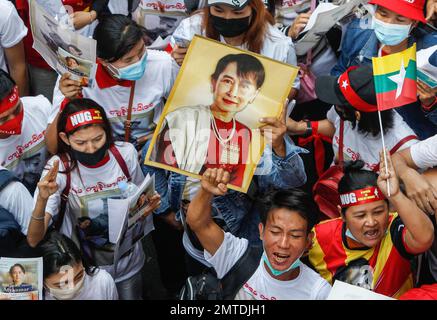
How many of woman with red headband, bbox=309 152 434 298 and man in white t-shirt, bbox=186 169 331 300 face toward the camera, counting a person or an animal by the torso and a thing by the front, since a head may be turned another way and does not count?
2

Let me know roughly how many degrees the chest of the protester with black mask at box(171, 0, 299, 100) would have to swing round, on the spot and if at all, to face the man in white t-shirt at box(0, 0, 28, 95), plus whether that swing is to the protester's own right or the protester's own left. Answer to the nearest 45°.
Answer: approximately 90° to the protester's own right

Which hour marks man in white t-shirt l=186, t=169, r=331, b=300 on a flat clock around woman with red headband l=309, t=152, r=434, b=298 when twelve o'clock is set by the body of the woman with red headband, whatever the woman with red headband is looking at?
The man in white t-shirt is roughly at 2 o'clock from the woman with red headband.

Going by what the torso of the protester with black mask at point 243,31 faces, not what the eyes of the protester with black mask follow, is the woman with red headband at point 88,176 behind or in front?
in front

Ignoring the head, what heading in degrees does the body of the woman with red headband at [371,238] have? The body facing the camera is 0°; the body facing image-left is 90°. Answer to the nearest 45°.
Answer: approximately 0°

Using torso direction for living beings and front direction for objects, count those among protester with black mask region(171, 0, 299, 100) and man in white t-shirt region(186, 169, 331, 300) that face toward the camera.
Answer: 2

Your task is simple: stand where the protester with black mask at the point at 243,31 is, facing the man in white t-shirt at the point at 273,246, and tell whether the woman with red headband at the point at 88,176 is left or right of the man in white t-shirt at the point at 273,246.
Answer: right

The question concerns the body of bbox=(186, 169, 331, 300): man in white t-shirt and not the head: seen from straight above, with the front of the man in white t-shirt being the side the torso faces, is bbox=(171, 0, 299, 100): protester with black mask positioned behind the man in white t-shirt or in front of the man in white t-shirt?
behind

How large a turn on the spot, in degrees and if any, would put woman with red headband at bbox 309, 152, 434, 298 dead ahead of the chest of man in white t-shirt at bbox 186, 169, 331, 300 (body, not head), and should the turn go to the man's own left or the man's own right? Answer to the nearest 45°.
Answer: approximately 135° to the man's own left

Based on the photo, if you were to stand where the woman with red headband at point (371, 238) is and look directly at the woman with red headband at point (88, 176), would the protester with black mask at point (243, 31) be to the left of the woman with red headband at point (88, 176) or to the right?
right
